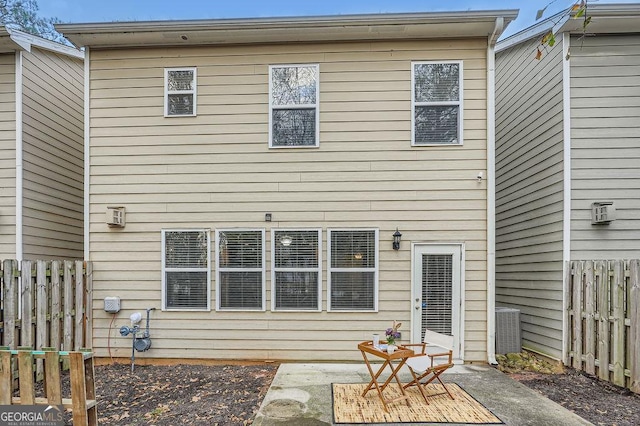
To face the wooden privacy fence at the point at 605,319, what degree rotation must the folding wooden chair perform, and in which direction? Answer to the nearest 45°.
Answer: approximately 180°

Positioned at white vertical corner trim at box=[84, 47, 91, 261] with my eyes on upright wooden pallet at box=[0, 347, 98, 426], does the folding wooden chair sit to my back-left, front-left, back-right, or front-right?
front-left

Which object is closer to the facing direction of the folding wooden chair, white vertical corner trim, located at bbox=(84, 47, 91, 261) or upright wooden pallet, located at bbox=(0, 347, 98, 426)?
the upright wooden pallet

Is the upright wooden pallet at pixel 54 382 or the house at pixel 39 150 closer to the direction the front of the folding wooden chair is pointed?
the upright wooden pallet

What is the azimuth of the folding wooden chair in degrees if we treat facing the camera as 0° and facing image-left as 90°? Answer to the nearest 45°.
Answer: approximately 45°

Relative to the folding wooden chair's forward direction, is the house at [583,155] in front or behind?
behind
